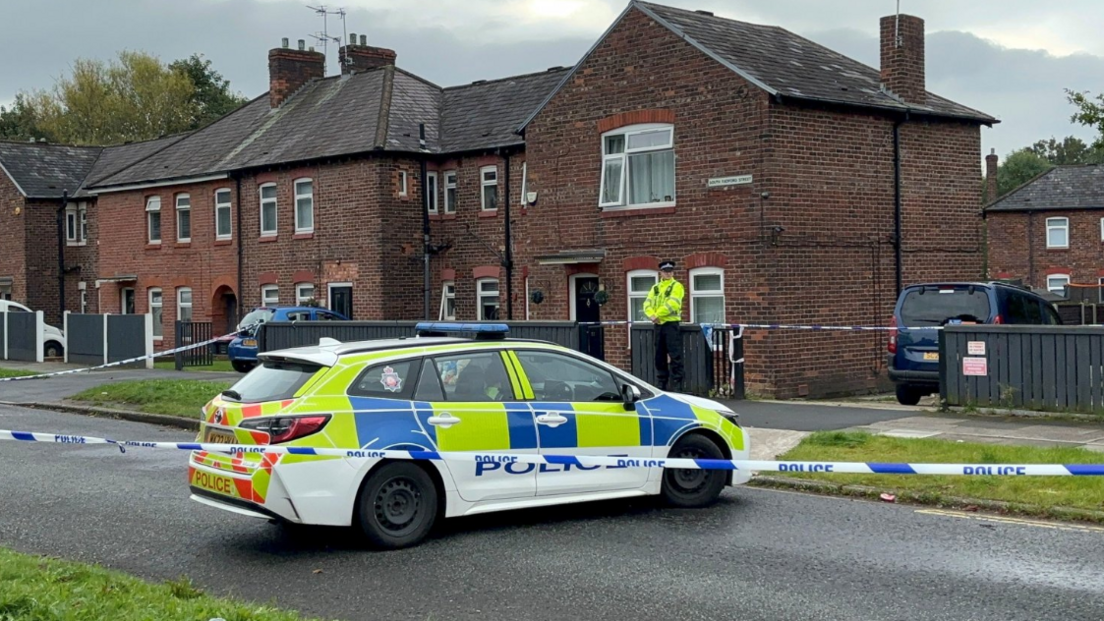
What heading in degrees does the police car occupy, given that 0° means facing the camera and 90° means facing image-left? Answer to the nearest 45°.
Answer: approximately 225°

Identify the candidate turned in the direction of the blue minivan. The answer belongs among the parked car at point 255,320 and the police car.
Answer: the police car

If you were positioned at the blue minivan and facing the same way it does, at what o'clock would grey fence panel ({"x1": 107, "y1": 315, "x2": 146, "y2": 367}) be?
The grey fence panel is roughly at 8 o'clock from the blue minivan.

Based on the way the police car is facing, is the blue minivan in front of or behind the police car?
in front

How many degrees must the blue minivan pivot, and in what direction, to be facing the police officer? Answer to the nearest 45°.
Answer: approximately 135° to its left

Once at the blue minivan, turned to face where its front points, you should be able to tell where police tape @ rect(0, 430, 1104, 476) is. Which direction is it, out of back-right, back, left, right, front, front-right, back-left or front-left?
back-right
